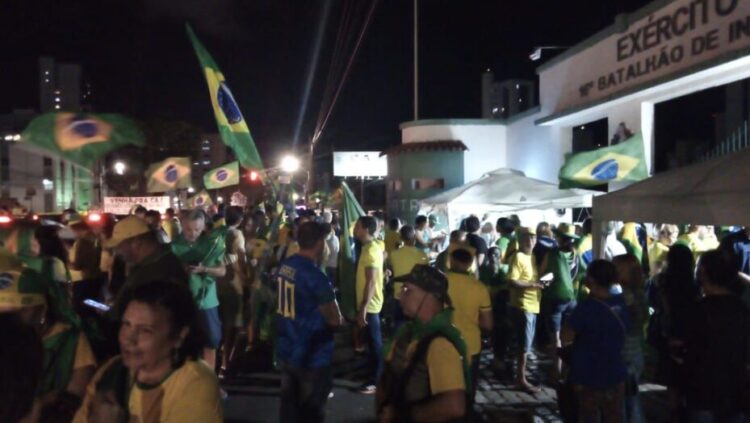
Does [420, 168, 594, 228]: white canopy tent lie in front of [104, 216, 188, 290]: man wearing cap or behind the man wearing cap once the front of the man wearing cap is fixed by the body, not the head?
behind

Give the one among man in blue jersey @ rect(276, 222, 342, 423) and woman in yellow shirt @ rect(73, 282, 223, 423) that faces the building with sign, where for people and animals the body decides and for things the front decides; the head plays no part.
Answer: the man in blue jersey

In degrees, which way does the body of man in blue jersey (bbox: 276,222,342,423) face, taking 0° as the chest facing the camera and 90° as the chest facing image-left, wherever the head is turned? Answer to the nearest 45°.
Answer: approximately 225°

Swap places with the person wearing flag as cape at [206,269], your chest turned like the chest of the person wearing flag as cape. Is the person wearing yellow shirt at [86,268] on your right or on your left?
on your right

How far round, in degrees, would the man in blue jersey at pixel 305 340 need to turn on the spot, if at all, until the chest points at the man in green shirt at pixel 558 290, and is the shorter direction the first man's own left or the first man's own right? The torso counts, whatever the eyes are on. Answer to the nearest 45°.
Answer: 0° — they already face them

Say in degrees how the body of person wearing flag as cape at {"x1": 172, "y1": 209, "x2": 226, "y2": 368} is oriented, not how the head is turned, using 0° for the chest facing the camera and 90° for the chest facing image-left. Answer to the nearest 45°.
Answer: approximately 45°

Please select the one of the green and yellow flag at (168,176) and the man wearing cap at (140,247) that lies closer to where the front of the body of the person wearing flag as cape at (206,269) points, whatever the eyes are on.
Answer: the man wearing cap

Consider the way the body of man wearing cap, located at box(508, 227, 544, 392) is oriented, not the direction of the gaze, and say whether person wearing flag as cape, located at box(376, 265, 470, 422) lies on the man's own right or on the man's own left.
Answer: on the man's own right

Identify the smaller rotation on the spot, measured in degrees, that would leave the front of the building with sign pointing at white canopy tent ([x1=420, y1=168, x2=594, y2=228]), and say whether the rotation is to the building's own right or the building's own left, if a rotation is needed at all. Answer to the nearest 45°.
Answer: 0° — it already faces it

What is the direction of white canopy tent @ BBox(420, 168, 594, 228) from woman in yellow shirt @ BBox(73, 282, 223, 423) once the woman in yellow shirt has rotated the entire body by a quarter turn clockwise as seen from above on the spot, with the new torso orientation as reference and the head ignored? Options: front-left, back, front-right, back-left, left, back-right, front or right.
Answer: right

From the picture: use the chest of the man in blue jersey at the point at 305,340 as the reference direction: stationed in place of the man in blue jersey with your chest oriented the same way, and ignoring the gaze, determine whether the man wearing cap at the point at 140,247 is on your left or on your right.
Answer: on your left

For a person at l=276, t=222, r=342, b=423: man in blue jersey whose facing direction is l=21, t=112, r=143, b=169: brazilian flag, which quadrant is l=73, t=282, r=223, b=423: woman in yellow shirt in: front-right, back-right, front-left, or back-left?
back-left

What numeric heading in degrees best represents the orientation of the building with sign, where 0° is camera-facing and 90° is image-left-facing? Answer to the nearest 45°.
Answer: approximately 45°

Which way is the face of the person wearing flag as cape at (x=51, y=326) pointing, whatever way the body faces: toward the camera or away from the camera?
away from the camera
